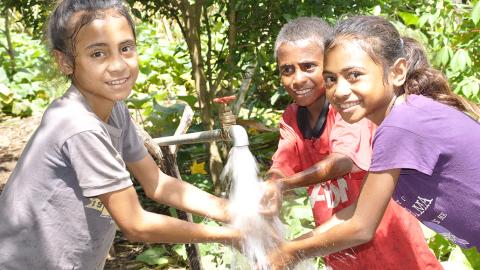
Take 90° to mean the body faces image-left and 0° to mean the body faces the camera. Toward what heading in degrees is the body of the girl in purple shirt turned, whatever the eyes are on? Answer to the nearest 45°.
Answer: approximately 90°

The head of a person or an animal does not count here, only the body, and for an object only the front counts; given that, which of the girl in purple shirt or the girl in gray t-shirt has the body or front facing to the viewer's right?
the girl in gray t-shirt

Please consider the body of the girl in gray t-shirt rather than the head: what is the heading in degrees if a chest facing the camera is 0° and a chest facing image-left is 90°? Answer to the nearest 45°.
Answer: approximately 270°

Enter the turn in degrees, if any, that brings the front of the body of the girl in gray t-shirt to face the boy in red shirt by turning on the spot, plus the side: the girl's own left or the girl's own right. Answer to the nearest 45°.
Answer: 0° — they already face them

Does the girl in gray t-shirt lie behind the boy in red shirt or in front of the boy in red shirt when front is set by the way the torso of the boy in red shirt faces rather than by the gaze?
in front

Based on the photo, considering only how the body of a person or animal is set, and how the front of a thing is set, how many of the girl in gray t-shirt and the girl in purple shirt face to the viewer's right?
1

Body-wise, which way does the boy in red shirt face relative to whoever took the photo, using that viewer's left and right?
facing the viewer and to the left of the viewer

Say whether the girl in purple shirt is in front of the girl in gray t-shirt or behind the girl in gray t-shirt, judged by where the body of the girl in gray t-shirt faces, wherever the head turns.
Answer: in front

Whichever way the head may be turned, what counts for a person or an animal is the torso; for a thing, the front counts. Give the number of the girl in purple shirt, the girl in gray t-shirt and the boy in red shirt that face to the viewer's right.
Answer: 1

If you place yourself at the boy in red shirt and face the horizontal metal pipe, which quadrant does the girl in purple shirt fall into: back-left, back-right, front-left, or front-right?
back-left
